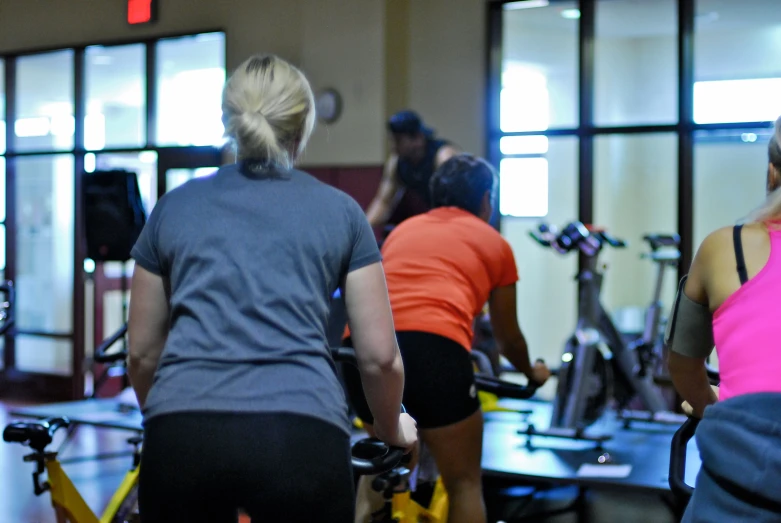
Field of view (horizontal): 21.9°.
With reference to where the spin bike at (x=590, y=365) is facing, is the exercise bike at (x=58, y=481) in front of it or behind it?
in front

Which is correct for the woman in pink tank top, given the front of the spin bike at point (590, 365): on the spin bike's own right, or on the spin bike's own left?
on the spin bike's own left

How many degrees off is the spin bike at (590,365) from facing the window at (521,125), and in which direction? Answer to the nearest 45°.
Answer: approximately 135° to its right

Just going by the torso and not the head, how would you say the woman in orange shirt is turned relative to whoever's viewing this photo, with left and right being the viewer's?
facing away from the viewer and to the right of the viewer

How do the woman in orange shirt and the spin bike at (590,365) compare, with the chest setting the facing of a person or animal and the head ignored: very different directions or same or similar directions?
very different directions
